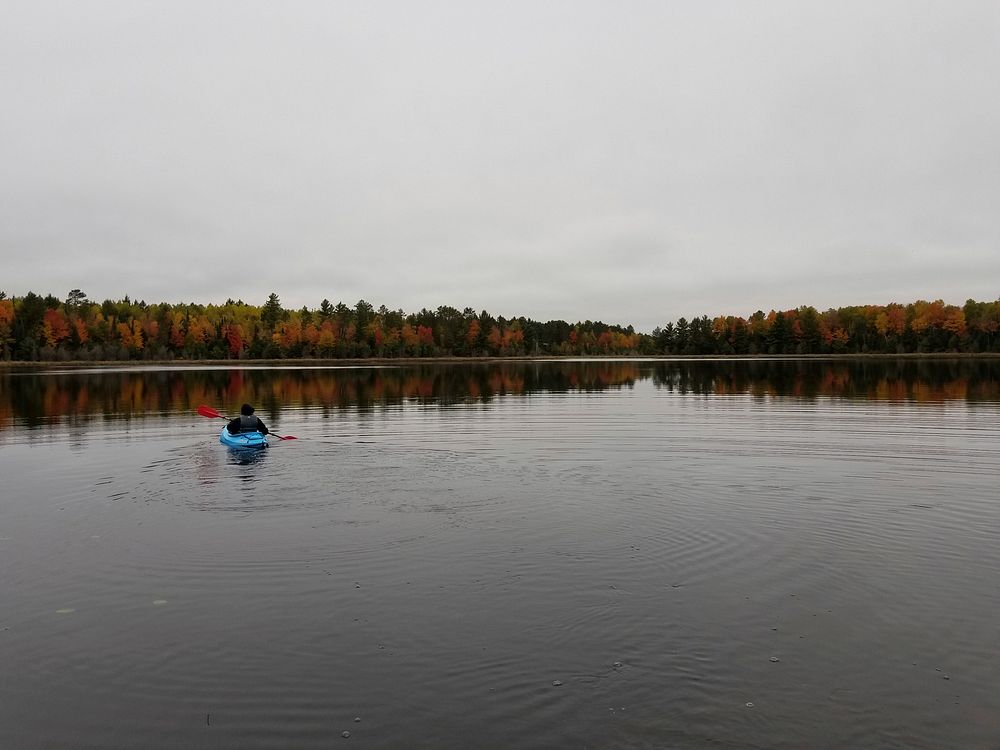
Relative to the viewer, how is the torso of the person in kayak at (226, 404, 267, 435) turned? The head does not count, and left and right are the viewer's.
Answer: facing away from the viewer
